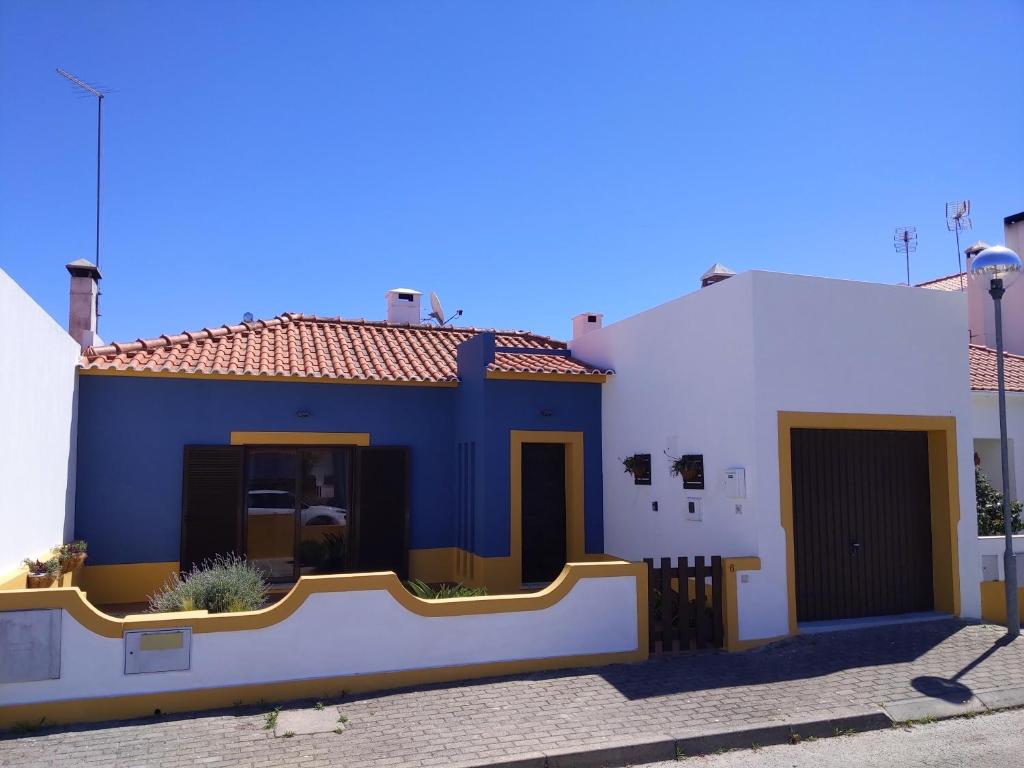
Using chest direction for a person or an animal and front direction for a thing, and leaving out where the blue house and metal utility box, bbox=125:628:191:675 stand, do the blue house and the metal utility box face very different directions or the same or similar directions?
same or similar directions

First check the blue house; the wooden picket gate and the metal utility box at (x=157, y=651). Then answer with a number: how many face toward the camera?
3

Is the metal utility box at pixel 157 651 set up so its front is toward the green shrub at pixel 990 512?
no

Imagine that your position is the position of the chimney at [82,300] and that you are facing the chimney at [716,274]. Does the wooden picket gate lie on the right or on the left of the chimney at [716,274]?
right

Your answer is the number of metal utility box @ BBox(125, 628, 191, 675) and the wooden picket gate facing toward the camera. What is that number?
2

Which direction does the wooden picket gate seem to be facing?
toward the camera

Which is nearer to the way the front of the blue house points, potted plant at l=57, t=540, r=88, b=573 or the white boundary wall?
the white boundary wall

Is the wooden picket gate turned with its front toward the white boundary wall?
no

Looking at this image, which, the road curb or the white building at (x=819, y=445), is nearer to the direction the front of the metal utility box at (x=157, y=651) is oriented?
the road curb

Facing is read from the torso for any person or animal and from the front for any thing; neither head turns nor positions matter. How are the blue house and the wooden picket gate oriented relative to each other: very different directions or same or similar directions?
same or similar directions

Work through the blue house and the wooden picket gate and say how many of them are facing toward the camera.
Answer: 2

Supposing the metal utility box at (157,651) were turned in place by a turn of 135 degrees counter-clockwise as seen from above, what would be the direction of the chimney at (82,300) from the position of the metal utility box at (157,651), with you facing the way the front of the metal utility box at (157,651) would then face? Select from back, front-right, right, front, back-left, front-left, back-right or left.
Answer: front-left

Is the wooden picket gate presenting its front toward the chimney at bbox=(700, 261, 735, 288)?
no
